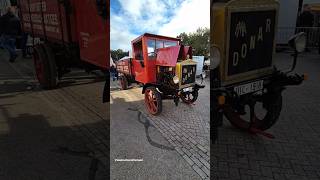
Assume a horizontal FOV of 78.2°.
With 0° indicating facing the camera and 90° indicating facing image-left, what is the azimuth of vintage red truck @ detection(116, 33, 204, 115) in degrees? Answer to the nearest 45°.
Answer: approximately 315°
